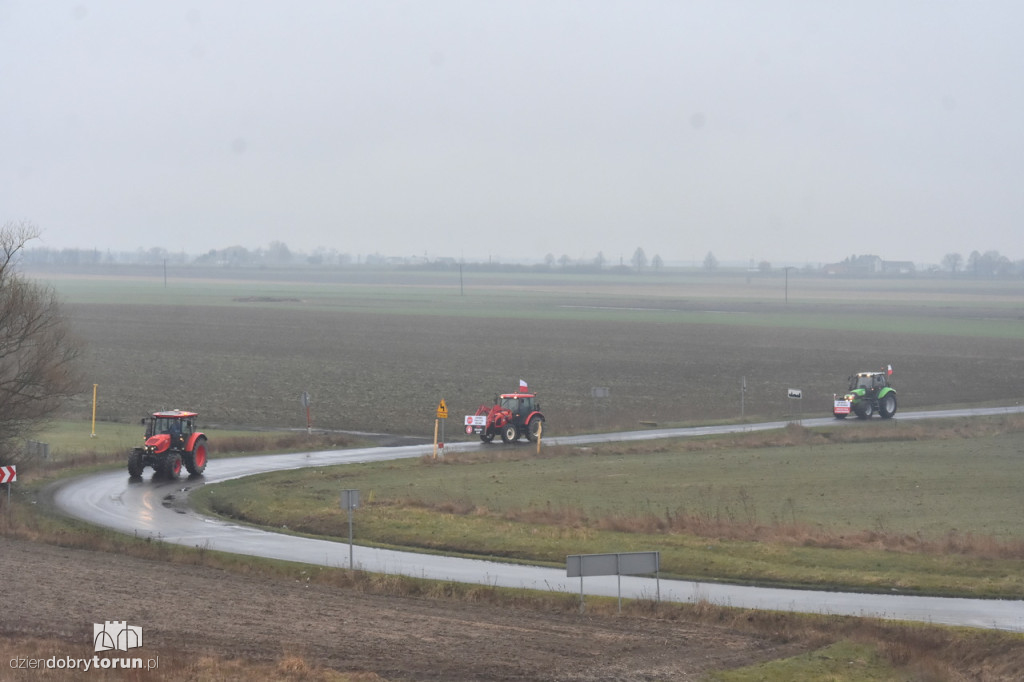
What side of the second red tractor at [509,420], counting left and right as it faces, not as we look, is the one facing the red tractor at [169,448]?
front

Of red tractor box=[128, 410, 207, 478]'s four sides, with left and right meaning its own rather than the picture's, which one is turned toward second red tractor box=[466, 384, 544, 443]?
back

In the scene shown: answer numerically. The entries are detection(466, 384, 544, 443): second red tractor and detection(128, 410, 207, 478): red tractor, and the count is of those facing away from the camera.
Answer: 0

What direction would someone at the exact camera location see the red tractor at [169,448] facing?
facing the viewer and to the left of the viewer

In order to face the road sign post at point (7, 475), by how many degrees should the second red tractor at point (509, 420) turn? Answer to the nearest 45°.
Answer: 0° — it already faces it

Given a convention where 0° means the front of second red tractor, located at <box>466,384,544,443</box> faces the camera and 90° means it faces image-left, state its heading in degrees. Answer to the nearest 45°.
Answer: approximately 45°

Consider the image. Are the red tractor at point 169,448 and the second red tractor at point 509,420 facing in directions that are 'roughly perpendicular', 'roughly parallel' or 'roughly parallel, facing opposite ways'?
roughly parallel
